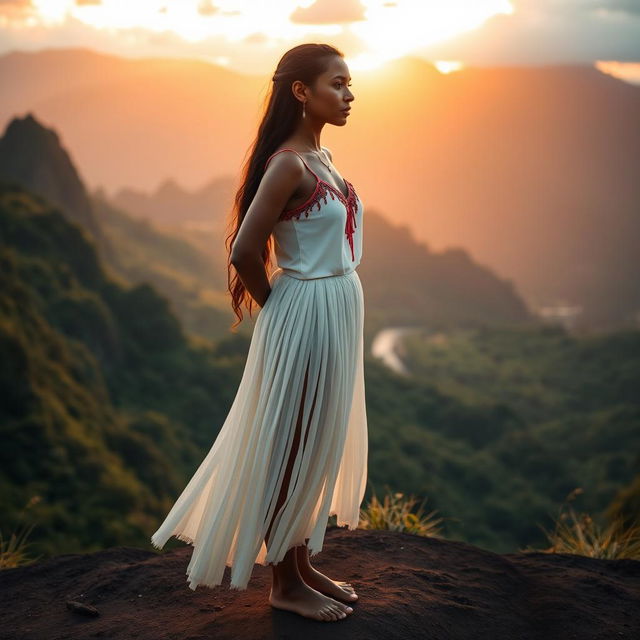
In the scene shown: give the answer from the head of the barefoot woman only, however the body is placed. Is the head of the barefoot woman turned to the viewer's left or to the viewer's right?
to the viewer's right

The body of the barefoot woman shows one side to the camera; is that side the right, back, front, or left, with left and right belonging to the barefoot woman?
right
